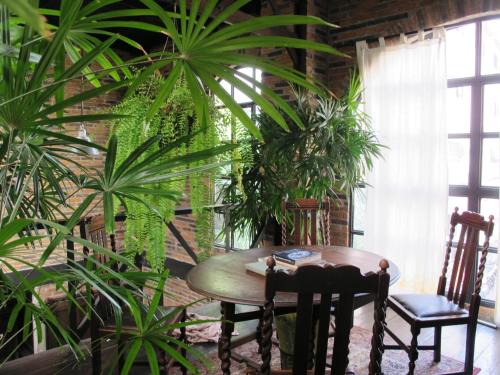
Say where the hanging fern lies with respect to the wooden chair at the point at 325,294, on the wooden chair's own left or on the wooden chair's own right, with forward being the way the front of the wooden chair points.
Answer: on the wooden chair's own left

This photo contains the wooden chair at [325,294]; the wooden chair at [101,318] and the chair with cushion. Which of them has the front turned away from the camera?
the wooden chair at [325,294]

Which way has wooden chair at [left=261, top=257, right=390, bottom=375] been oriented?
away from the camera

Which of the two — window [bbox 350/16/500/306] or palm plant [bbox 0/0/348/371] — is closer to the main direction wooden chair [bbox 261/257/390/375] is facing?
the window

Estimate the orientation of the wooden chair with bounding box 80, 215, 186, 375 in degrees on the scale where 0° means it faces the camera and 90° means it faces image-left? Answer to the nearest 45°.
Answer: approximately 315°

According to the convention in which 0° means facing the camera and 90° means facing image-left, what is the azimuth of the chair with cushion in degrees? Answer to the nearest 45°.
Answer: approximately 45°

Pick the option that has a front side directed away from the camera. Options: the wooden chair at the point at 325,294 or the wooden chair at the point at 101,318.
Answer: the wooden chair at the point at 325,294

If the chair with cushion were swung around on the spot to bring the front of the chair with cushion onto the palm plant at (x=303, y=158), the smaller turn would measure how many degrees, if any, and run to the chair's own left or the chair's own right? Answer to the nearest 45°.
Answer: approximately 90° to the chair's own right

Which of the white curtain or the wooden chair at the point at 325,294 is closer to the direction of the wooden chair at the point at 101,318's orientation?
the wooden chair

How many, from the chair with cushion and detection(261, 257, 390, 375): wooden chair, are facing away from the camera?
1

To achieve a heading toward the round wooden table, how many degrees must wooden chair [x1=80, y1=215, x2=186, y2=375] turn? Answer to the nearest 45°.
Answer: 0° — it already faces it

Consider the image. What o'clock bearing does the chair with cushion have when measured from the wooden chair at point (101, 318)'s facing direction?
The chair with cushion is roughly at 11 o'clock from the wooden chair.

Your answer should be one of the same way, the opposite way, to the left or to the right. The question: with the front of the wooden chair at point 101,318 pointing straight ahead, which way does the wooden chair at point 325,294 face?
to the left

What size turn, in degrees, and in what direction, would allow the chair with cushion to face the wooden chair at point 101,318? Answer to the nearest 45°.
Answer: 0° — it already faces it
